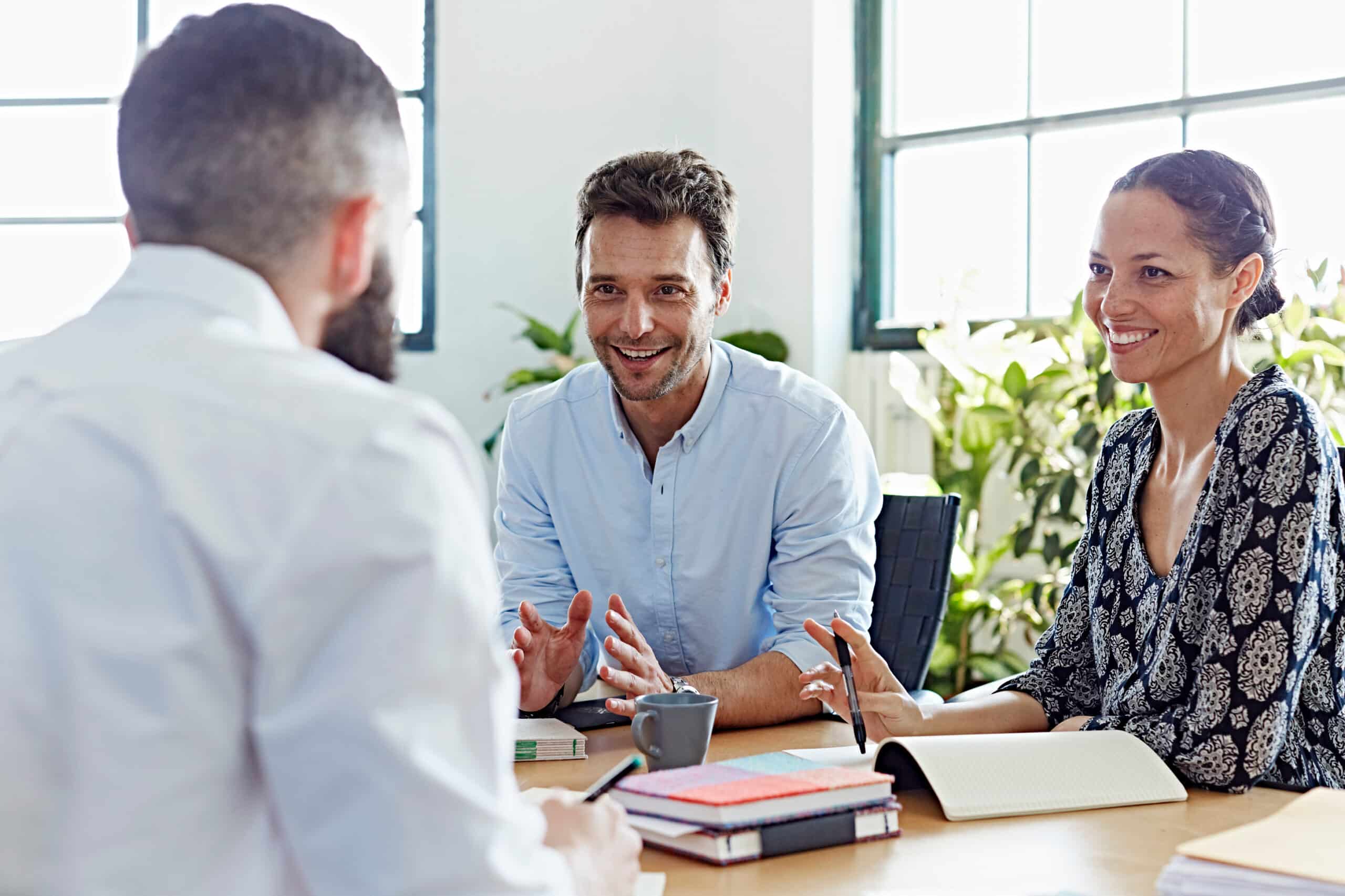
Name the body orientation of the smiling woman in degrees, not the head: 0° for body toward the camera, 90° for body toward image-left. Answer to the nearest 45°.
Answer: approximately 45°

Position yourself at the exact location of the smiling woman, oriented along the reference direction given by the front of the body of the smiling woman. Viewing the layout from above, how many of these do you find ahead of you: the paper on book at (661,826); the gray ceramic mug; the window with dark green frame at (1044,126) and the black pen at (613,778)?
3

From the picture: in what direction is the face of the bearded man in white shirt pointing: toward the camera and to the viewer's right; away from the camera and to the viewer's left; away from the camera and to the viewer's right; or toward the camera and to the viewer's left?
away from the camera and to the viewer's right

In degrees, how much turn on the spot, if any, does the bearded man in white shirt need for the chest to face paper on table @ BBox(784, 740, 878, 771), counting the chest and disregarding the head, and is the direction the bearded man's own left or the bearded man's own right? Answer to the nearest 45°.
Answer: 0° — they already face it

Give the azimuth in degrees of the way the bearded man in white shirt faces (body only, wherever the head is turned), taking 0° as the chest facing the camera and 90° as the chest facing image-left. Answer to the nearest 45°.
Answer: approximately 225°

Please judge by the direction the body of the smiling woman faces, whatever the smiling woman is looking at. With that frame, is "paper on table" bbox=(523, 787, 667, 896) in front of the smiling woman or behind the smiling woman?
in front

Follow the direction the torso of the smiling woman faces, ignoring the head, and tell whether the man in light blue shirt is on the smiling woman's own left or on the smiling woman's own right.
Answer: on the smiling woman's own right

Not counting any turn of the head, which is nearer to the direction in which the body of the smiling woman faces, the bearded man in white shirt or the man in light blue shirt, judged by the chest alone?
the bearded man in white shirt

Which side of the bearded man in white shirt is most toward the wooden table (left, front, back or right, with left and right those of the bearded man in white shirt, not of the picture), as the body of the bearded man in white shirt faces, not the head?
front

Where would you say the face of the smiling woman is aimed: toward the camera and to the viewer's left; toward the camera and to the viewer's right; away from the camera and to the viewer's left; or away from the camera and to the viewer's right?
toward the camera and to the viewer's left
